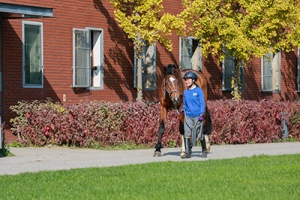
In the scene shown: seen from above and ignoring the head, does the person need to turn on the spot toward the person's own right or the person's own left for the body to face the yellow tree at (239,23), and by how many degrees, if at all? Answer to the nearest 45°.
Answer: approximately 135° to the person's own right

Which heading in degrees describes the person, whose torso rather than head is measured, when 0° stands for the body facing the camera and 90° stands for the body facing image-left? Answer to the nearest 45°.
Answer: approximately 45°

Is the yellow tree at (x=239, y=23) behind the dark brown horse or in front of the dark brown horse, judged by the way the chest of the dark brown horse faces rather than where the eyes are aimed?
behind

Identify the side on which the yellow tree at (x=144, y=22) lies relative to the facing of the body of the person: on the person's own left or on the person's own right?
on the person's own right

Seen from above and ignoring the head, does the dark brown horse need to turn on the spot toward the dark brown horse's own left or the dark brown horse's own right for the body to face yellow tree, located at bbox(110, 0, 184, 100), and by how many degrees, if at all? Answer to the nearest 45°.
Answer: approximately 135° to the dark brown horse's own right

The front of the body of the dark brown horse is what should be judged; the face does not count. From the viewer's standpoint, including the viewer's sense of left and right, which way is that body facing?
facing the viewer and to the left of the viewer

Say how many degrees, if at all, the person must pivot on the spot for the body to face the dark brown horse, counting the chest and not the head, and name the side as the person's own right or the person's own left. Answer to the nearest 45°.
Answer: approximately 90° to the person's own right

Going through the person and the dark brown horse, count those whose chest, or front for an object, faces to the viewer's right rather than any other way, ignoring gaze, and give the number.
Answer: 0

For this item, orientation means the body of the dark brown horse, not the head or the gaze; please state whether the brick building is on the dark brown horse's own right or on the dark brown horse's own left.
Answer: on the dark brown horse's own right
